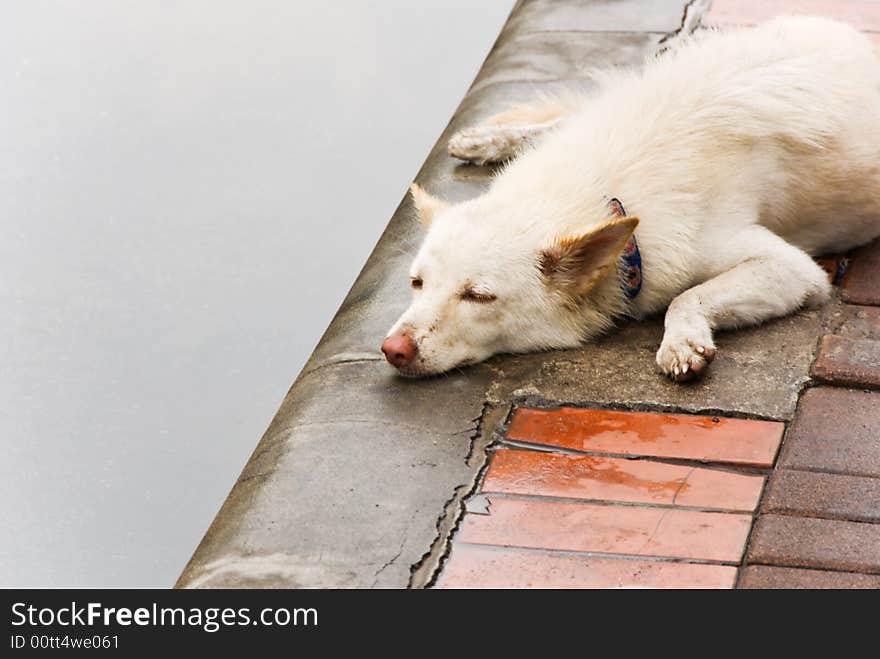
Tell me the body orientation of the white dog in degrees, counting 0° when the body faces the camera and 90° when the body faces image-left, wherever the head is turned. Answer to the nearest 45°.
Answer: approximately 45°
